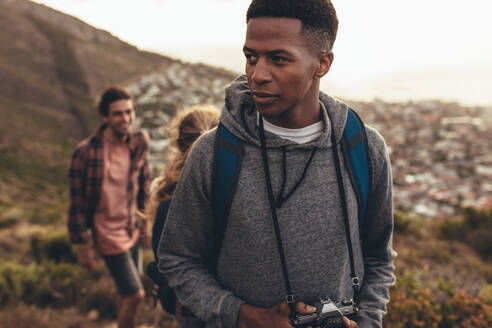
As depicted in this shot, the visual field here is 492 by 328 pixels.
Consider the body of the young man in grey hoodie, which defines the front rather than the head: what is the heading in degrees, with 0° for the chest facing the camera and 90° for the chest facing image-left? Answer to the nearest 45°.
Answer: approximately 0°

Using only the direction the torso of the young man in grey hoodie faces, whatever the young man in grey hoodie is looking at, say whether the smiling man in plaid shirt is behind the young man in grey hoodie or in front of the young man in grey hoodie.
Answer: behind

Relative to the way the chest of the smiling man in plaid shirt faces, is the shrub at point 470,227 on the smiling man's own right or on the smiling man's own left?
on the smiling man's own left

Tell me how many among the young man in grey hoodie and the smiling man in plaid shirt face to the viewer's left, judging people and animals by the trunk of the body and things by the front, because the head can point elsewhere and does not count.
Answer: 0

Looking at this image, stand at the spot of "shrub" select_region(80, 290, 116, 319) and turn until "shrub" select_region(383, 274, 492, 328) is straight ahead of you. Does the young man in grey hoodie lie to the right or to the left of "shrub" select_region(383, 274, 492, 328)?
right

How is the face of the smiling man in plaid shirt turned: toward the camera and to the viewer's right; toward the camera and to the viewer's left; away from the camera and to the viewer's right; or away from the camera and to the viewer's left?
toward the camera and to the viewer's right

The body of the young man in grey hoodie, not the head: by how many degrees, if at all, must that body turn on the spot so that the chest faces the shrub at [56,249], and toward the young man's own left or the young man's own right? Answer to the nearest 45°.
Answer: approximately 135° to the young man's own right

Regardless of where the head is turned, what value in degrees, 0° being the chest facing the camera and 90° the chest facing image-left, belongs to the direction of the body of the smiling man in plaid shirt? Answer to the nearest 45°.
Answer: approximately 315°

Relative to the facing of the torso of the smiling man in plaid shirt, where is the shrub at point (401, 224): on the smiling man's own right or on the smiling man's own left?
on the smiling man's own left

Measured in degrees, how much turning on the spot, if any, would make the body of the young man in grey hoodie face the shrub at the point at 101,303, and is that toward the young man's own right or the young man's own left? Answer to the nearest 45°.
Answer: approximately 135° to the young man's own right

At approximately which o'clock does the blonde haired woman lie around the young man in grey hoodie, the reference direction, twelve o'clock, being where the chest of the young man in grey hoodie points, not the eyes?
The blonde haired woman is roughly at 5 o'clock from the young man in grey hoodie.

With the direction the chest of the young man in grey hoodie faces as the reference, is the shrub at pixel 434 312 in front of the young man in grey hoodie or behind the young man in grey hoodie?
behind

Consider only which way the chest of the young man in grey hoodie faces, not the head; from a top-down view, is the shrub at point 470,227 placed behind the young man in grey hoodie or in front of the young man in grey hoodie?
behind

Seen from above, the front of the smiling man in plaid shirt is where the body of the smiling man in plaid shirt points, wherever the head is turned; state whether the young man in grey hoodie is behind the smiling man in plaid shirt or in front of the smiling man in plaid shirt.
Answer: in front
